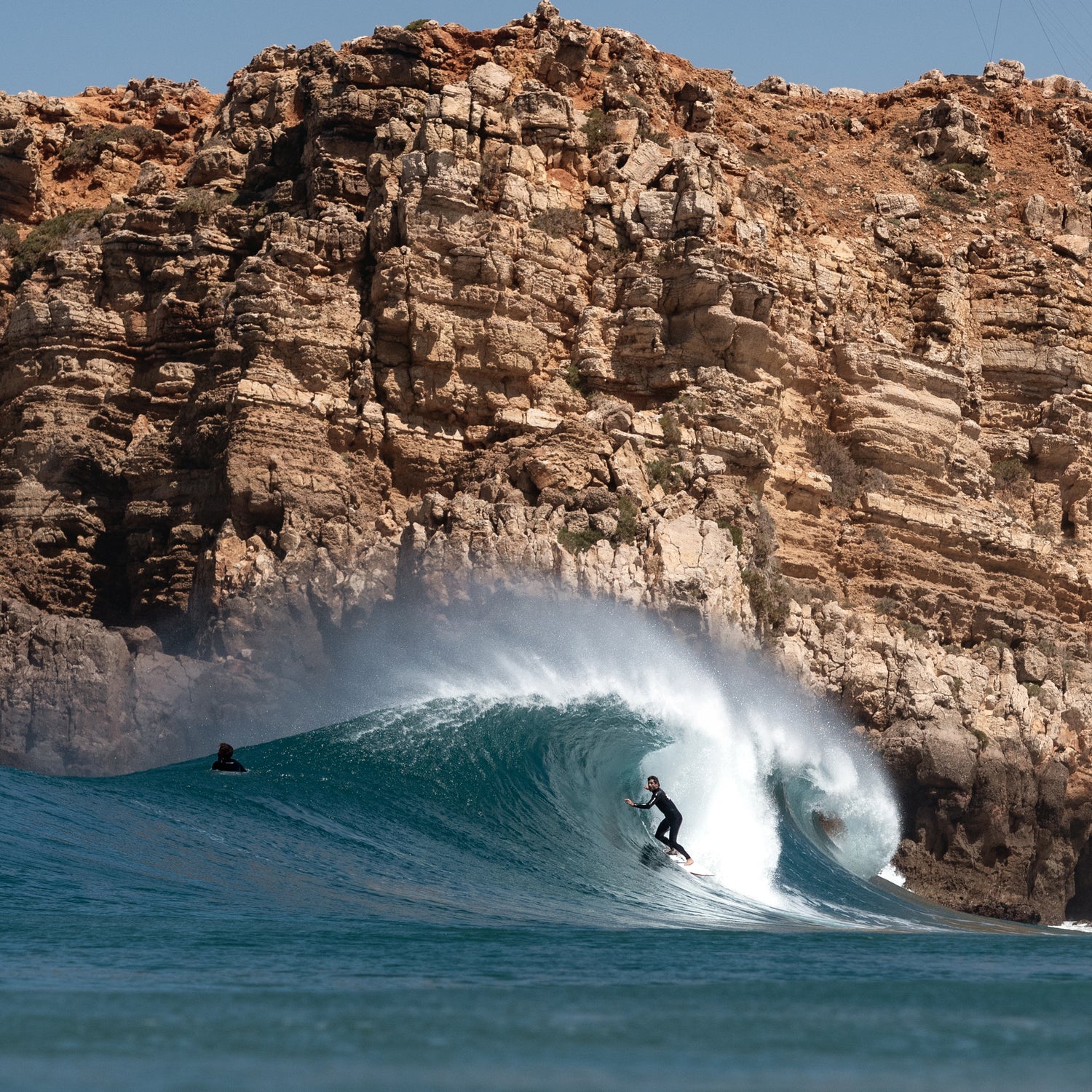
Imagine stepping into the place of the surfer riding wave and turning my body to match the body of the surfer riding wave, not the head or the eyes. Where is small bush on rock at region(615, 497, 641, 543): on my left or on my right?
on my right

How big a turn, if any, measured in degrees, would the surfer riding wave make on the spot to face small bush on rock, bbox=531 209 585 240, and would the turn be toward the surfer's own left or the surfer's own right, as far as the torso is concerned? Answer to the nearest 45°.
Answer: approximately 90° to the surfer's own right

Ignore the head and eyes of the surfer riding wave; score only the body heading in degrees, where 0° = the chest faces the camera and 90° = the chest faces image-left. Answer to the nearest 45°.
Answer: approximately 90°

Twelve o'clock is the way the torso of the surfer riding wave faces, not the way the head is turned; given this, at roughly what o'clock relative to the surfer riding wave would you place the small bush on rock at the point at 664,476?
The small bush on rock is roughly at 3 o'clock from the surfer riding wave.

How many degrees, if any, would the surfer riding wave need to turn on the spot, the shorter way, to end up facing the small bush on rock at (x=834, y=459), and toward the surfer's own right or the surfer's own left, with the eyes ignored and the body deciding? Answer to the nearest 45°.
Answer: approximately 90° to the surfer's own right

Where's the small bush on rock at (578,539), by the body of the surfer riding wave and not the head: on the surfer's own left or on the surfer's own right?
on the surfer's own right

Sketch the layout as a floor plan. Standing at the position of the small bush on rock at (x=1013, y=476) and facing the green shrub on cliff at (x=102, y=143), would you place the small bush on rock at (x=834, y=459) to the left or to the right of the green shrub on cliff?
left
